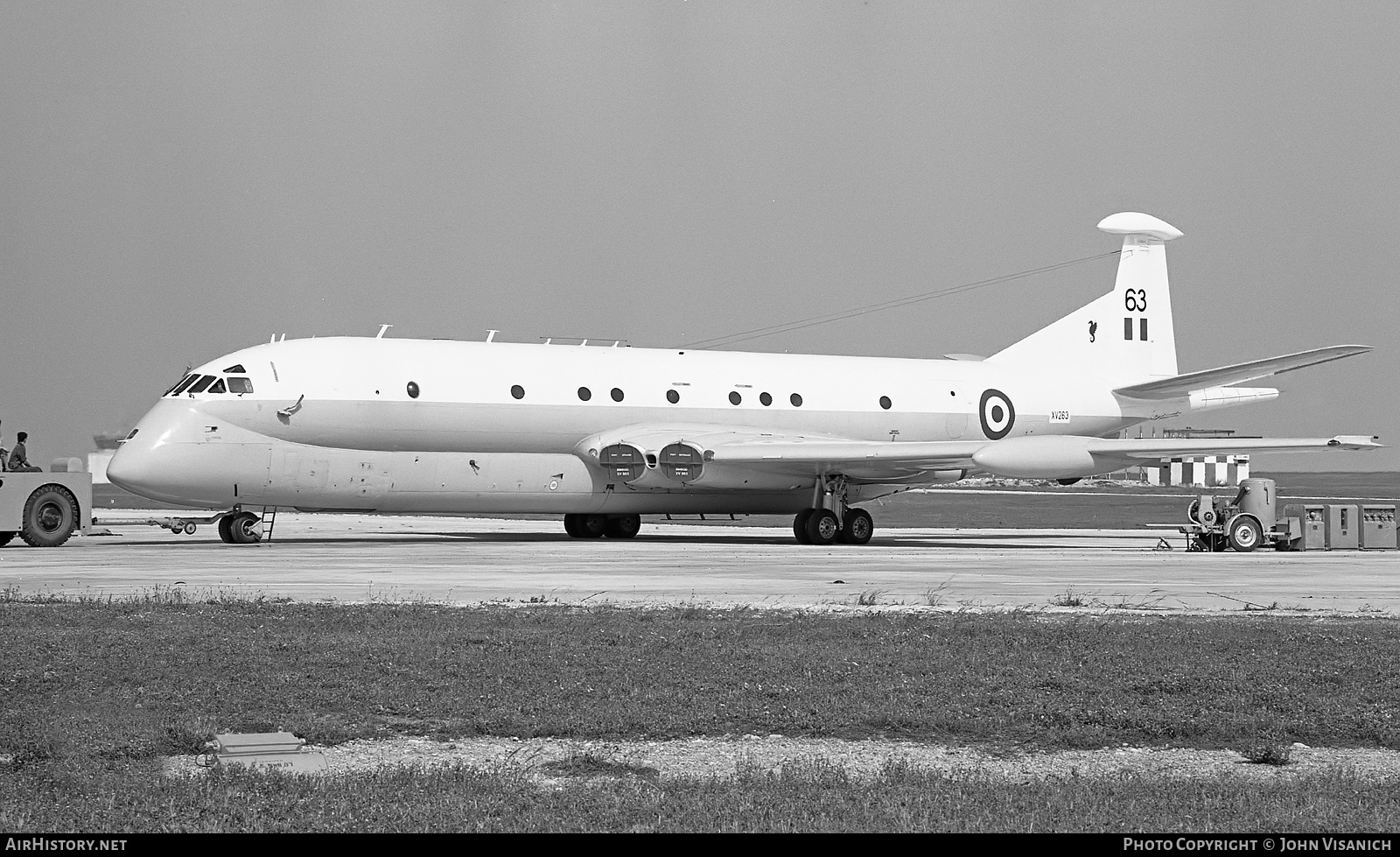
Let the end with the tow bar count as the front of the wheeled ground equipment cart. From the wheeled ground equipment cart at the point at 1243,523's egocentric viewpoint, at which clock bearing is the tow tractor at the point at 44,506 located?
the tow tractor at the point at 44,506 is roughly at 11 o'clock from the wheeled ground equipment cart at the point at 1243,523.

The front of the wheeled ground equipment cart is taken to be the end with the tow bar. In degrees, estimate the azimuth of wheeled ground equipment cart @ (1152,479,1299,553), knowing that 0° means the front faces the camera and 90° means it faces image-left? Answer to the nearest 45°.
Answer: approximately 90°

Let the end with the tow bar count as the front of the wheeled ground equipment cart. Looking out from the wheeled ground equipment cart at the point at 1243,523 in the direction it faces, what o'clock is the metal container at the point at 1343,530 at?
The metal container is roughly at 5 o'clock from the wheeled ground equipment cart.

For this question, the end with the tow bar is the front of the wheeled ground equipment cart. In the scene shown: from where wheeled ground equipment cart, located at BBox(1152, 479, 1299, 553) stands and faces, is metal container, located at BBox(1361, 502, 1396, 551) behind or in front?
behind

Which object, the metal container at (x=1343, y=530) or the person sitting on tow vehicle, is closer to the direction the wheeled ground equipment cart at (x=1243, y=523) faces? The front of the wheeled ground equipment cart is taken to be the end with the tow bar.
the person sitting on tow vehicle

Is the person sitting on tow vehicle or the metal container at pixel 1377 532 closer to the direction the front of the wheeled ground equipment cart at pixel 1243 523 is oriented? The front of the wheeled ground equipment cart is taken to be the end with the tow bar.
the person sitting on tow vehicle
